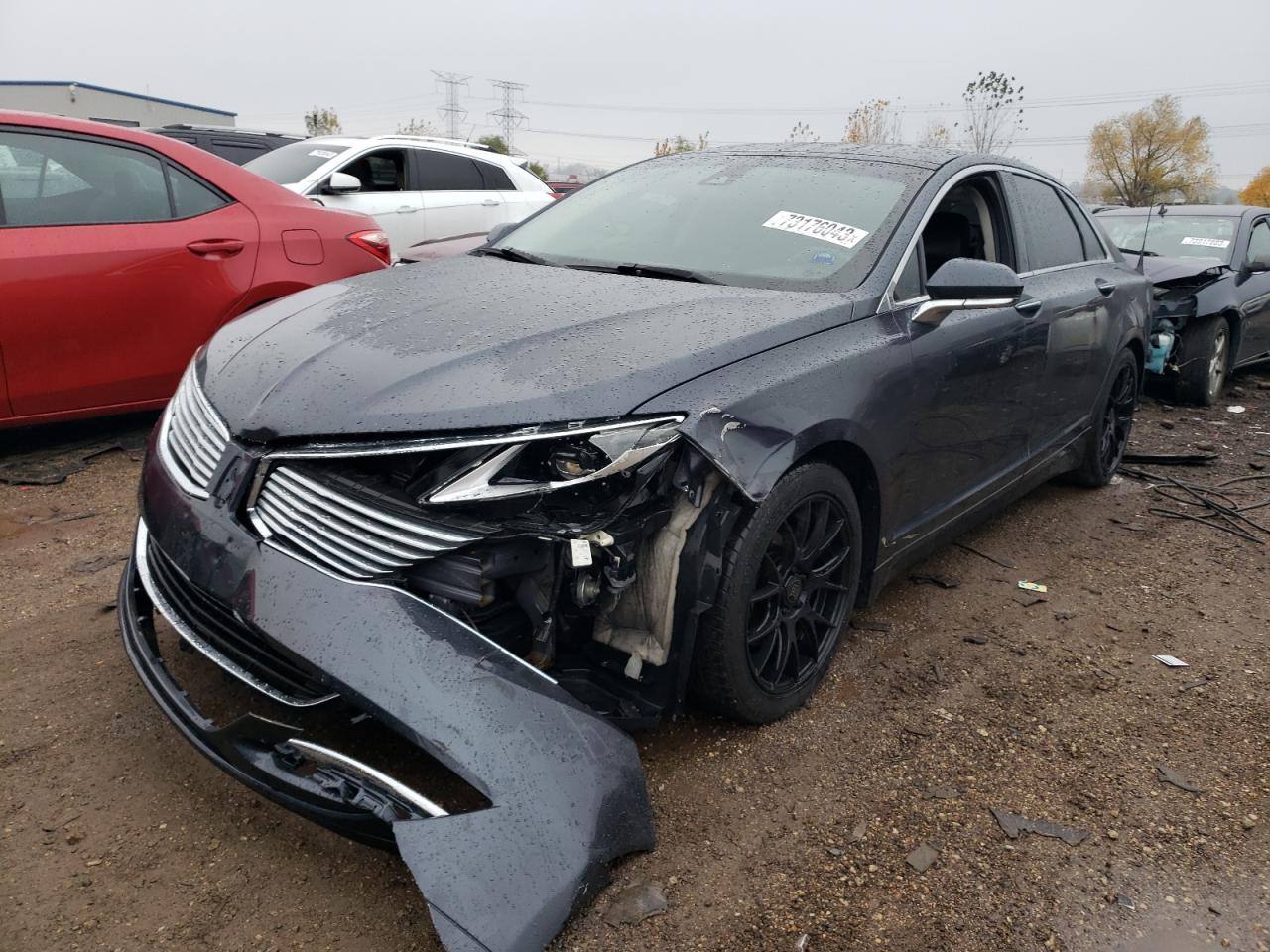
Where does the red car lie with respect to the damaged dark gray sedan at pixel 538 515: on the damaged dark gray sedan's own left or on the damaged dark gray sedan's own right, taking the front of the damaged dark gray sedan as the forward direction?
on the damaged dark gray sedan's own right

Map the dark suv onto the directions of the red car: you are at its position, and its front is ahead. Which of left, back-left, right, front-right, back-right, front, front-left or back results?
right

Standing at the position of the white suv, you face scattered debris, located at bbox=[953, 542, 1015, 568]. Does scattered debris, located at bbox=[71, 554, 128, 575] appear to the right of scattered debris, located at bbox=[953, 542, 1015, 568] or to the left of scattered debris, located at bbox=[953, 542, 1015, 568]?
right

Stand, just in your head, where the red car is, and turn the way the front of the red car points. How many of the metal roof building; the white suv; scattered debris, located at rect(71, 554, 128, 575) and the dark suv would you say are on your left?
1

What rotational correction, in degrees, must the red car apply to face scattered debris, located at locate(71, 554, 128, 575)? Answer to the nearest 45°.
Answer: approximately 90° to its left

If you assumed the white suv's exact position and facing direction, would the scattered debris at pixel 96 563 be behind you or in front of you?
in front

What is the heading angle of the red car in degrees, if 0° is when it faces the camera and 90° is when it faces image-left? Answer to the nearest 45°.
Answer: approximately 90°

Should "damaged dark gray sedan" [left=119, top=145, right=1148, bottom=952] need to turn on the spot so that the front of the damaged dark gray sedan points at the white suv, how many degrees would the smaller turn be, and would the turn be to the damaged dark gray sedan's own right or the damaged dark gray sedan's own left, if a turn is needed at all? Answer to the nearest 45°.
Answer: approximately 135° to the damaged dark gray sedan's own right

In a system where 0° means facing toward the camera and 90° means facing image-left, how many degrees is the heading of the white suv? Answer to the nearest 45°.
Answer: approximately 45°

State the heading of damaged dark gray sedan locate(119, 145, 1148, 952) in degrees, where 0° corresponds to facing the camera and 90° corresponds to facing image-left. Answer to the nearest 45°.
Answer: approximately 45°

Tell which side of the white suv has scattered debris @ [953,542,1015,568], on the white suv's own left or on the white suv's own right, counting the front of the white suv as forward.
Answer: on the white suv's own left

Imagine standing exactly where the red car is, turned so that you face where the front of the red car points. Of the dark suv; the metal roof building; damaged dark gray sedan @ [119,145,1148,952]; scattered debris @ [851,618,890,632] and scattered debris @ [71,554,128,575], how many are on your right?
2

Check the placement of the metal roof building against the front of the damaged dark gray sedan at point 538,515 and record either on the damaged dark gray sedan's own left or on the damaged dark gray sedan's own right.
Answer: on the damaged dark gray sedan's own right

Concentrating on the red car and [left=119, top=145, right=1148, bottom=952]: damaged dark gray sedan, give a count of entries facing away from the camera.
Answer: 0

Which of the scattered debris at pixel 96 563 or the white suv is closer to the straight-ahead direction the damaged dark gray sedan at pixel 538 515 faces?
the scattered debris
